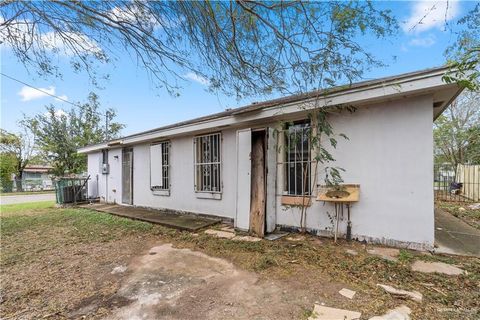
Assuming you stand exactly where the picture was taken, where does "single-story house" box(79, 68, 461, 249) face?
facing the viewer and to the left of the viewer

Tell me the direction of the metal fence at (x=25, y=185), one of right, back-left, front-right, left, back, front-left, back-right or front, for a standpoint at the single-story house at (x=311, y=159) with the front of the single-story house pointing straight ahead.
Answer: right

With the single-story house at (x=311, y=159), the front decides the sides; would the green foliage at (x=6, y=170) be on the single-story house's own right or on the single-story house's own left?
on the single-story house's own right

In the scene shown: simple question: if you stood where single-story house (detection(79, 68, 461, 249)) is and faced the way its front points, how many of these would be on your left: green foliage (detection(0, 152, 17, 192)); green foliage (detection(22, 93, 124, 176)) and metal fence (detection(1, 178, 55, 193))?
0

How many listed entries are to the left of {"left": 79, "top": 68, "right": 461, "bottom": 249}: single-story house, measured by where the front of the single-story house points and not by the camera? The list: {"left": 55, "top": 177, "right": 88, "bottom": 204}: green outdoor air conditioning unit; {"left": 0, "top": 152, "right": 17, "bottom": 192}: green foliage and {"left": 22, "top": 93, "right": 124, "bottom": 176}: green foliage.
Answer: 0

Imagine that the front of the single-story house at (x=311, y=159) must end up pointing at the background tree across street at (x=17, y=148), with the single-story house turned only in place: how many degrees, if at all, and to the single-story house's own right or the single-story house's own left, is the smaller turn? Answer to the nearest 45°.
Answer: approximately 90° to the single-story house's own right

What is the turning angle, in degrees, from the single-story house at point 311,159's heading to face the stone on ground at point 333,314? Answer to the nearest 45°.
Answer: approximately 45° to its left

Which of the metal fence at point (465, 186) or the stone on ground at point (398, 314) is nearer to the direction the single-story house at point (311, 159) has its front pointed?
the stone on ground

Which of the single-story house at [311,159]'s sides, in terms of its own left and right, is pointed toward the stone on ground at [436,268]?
left

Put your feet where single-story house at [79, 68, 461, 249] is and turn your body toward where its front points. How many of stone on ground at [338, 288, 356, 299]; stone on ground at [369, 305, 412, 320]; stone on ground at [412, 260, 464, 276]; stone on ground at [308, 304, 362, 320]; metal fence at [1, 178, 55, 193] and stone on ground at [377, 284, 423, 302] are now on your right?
1

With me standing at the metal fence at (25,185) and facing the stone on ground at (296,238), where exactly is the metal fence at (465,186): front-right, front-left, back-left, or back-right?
front-left

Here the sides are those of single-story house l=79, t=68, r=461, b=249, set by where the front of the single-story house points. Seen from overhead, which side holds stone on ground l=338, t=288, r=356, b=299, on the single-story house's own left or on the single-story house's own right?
on the single-story house's own left

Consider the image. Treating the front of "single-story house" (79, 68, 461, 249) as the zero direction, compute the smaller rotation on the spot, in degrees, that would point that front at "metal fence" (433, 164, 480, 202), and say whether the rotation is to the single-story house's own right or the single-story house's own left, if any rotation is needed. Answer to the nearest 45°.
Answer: approximately 180°

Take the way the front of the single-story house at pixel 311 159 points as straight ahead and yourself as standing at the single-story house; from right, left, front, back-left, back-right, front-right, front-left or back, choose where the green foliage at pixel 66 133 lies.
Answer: right

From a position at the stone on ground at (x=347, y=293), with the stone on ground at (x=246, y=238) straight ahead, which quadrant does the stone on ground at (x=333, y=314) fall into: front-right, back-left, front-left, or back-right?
back-left
